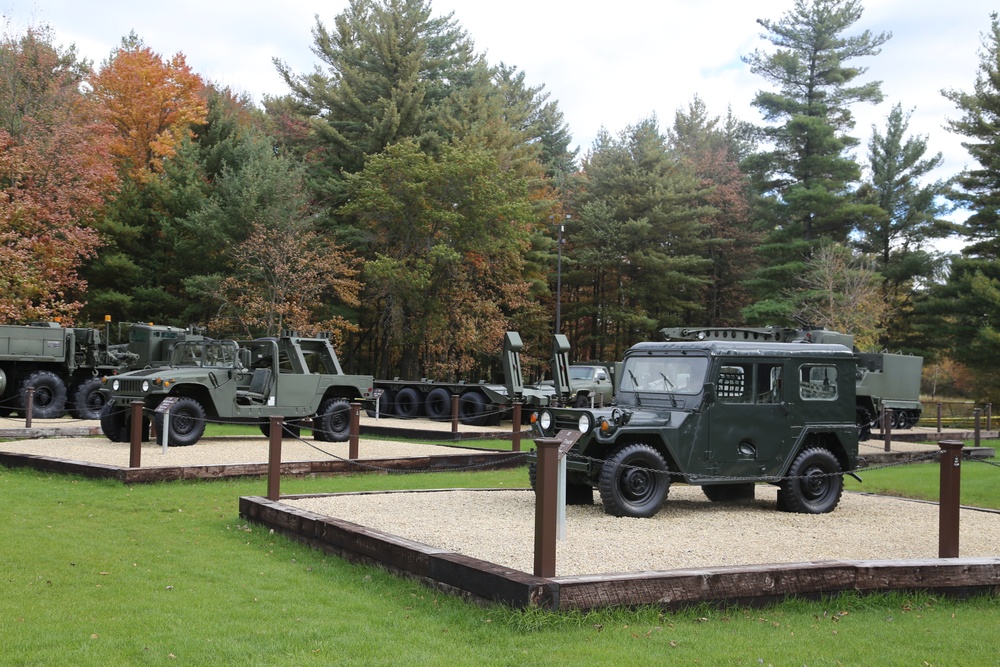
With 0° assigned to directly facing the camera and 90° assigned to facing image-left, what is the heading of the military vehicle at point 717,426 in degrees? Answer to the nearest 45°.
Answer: approximately 45°

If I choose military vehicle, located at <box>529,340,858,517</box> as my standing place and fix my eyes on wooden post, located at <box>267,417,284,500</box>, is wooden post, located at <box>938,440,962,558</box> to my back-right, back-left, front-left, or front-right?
back-left

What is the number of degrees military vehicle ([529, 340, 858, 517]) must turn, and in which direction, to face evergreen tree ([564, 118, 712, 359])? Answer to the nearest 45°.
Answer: approximately 135° to its right

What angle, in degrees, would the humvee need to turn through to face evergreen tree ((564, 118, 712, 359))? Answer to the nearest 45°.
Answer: approximately 180°

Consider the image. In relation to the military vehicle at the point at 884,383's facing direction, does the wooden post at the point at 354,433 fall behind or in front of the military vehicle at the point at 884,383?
in front

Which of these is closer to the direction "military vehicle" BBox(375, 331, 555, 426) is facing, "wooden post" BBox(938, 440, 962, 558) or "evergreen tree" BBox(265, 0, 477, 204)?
the evergreen tree

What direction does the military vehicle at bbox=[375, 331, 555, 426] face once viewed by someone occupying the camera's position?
facing away from the viewer and to the left of the viewer

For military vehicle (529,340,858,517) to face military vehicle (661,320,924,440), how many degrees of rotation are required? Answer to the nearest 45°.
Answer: approximately 135° to its right

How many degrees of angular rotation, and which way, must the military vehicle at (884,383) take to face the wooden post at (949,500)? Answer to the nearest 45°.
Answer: approximately 45° to its left

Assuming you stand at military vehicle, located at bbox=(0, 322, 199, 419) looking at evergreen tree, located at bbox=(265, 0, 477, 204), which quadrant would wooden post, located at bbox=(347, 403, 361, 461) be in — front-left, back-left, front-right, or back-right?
back-right
